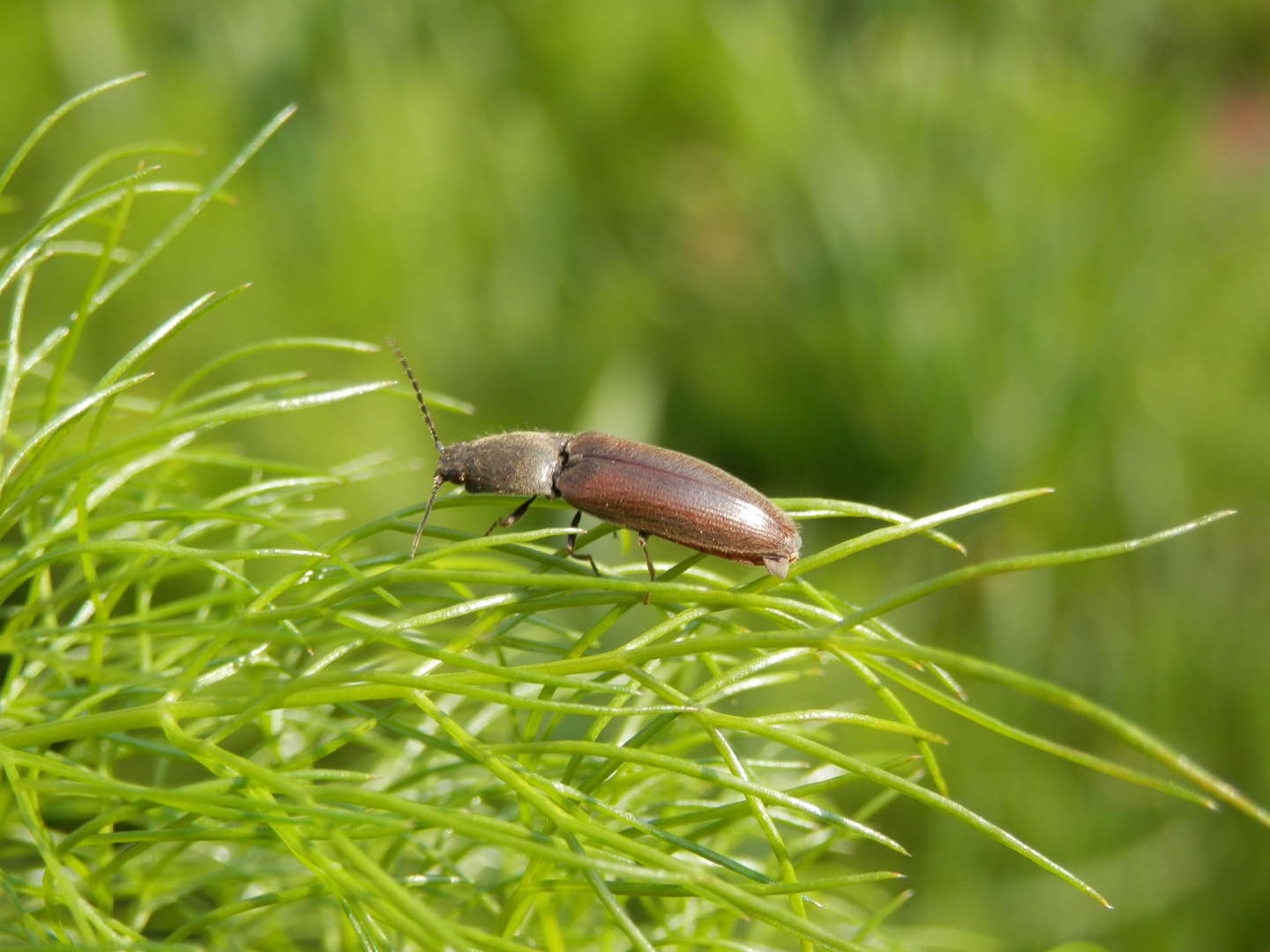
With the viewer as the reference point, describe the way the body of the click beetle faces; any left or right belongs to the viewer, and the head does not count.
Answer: facing to the left of the viewer
